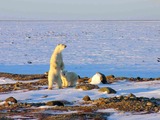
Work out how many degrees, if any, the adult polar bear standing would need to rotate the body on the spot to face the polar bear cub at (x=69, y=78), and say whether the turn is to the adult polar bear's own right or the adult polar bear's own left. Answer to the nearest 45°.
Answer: approximately 45° to the adult polar bear's own left

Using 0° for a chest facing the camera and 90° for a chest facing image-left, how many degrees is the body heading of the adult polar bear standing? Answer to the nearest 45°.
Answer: approximately 270°
